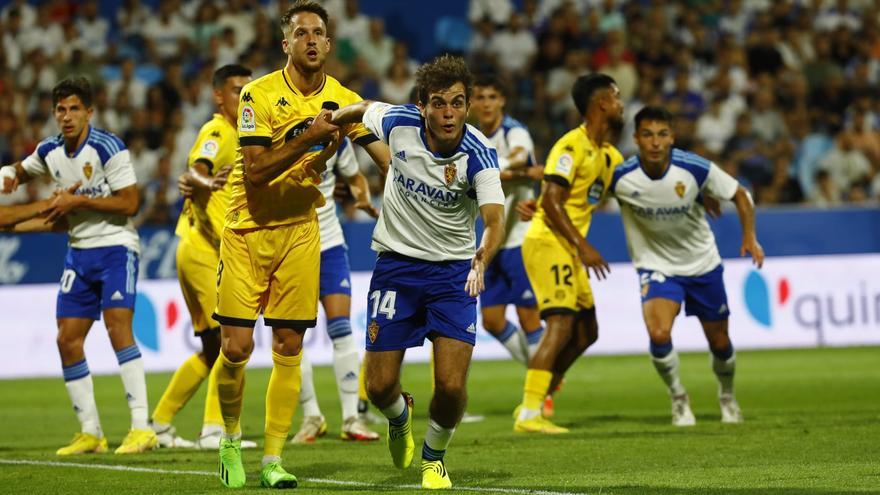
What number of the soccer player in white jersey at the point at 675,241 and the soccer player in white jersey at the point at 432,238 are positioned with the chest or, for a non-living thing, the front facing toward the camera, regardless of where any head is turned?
2

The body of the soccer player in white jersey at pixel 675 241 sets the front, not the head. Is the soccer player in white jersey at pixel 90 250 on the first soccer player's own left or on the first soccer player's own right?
on the first soccer player's own right

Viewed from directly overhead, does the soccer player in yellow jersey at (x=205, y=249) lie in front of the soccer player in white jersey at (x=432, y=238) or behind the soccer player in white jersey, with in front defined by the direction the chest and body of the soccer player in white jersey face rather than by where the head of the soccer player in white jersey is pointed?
behind

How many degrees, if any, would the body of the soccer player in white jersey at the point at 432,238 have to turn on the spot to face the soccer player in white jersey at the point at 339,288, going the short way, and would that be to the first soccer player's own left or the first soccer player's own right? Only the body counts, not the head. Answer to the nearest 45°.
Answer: approximately 180°

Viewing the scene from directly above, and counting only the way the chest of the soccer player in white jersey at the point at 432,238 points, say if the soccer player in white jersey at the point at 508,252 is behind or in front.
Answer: behind

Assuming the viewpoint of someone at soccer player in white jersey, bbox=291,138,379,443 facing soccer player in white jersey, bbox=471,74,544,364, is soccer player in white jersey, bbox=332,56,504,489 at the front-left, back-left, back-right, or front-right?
back-right

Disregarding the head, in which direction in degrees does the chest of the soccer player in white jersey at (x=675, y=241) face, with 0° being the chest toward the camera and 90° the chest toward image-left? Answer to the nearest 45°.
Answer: approximately 0°
